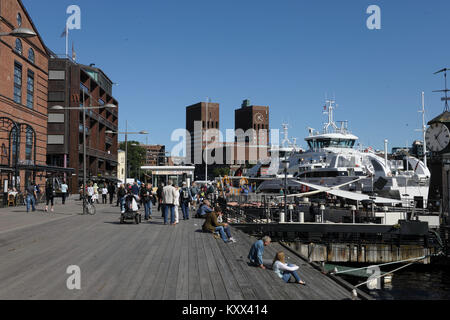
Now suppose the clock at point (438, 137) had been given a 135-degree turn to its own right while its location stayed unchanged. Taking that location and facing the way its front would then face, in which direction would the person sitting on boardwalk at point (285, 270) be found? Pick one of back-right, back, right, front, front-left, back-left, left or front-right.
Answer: back

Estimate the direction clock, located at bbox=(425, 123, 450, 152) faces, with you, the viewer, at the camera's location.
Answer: facing the viewer and to the left of the viewer

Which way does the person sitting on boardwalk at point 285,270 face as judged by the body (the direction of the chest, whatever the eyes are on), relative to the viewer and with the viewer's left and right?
facing to the right of the viewer

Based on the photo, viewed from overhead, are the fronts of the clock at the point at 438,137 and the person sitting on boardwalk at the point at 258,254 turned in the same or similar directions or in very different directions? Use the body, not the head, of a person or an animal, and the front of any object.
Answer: very different directions

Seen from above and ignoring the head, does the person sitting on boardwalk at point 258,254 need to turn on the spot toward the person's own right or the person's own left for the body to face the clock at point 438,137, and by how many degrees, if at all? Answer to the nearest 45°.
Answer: approximately 45° to the person's own left

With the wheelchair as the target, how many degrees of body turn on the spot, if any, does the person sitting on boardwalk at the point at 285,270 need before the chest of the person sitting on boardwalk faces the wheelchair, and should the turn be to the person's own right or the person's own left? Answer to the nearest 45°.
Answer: approximately 135° to the person's own left

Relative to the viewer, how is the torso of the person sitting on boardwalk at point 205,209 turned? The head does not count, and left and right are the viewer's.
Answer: facing to the right of the viewer

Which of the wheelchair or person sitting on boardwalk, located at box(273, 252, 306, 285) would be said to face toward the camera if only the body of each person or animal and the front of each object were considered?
the wheelchair

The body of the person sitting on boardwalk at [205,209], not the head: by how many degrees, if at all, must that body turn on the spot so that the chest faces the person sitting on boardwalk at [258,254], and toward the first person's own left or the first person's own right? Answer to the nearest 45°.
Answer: approximately 90° to the first person's own right

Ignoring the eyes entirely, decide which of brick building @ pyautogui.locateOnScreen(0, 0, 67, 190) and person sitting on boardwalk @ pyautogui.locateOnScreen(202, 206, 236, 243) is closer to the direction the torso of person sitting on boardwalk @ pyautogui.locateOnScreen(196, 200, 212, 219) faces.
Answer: the person sitting on boardwalk

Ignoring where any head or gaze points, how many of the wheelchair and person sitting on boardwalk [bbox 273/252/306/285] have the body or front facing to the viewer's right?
1

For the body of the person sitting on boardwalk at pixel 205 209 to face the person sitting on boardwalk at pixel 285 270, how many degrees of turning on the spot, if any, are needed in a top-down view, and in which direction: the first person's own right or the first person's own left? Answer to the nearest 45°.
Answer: approximately 90° to the first person's own right

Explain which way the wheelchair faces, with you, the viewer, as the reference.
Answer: facing the viewer

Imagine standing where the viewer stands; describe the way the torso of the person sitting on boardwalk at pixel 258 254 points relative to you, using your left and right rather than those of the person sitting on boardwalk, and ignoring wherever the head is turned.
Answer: facing to the right of the viewer

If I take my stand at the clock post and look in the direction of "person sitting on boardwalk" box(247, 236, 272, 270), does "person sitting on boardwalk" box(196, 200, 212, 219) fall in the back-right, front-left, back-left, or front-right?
front-right
